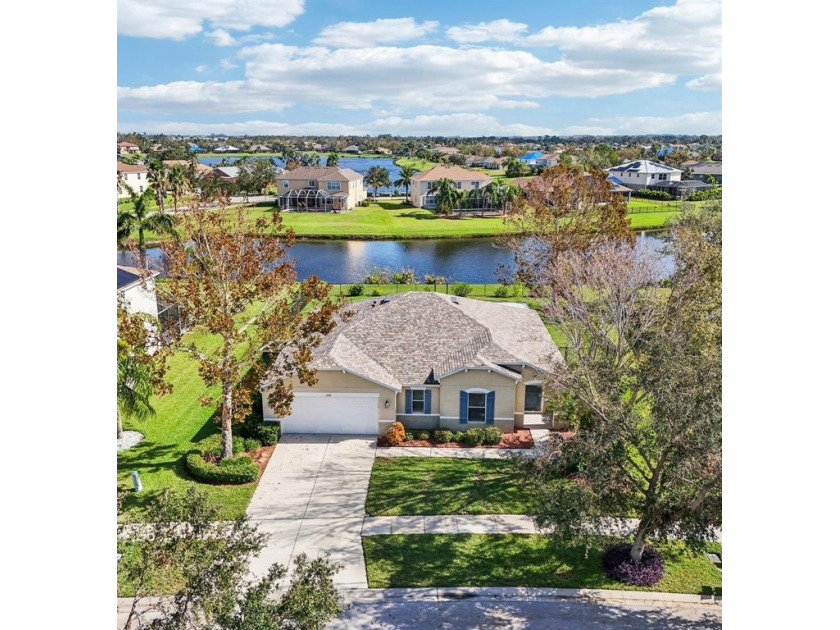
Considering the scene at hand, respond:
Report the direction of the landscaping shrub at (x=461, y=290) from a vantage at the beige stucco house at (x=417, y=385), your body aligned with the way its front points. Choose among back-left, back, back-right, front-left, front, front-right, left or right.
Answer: back

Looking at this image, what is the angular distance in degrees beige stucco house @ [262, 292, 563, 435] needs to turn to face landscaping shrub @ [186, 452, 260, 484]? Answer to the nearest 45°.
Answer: approximately 45° to its right

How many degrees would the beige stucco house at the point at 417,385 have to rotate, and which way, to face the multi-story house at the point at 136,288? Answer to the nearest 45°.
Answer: approximately 135° to its right

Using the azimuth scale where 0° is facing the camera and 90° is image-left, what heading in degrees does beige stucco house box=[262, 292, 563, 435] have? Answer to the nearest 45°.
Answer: approximately 0°
